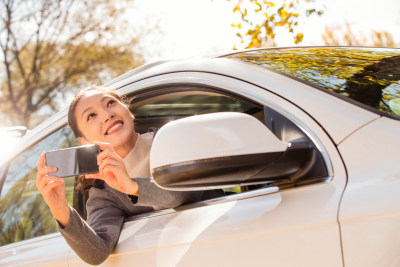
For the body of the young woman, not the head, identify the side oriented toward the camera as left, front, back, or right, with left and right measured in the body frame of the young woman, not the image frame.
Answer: front
